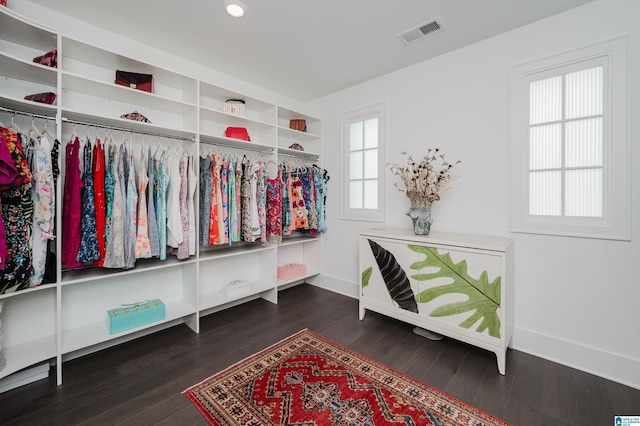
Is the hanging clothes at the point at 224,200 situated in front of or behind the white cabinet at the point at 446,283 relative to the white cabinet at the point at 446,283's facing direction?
in front

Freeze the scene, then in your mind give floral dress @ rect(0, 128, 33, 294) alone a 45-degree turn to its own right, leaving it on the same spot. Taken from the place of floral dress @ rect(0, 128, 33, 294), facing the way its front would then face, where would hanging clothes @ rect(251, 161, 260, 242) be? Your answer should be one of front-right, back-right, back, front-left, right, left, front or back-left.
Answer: back

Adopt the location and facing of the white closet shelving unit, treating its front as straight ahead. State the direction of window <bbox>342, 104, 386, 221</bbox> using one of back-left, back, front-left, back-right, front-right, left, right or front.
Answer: front-left

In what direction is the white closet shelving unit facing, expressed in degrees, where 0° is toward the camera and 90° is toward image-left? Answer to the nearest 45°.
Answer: approximately 315°

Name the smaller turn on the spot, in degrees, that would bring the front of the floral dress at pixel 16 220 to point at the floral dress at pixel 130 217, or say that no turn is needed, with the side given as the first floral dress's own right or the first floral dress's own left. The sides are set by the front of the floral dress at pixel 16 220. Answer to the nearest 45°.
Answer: approximately 135° to the first floral dress's own left

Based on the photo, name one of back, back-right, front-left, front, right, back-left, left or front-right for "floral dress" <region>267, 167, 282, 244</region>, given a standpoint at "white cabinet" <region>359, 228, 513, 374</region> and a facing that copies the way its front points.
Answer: front-right

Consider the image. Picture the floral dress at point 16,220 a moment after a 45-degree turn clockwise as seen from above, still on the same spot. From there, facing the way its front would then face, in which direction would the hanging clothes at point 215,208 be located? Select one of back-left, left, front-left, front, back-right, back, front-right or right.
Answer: back

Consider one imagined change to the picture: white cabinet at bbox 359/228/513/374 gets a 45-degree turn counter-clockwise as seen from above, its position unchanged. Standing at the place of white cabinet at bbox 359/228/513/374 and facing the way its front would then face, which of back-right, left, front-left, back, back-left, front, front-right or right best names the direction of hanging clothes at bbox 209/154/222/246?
right

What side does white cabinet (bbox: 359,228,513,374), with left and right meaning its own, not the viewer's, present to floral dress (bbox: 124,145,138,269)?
front

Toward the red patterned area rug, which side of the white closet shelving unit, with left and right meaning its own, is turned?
front

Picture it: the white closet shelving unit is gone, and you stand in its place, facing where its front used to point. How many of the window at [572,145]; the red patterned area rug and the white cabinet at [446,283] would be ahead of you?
3

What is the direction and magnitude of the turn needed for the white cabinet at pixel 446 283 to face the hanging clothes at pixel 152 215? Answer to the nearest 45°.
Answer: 0° — it already faces it

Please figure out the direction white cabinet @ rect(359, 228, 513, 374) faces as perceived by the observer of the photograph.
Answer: facing the viewer and to the left of the viewer

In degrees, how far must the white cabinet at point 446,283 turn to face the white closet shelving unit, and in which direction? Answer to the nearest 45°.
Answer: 0° — it already faces it

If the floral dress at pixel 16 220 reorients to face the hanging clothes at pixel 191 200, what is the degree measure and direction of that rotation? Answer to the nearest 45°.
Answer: approximately 135° to its left
